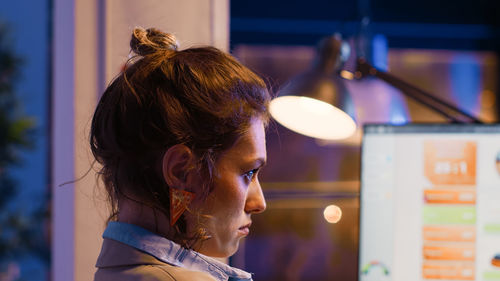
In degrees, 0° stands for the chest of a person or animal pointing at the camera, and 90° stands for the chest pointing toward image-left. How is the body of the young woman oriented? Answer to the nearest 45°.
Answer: approximately 270°

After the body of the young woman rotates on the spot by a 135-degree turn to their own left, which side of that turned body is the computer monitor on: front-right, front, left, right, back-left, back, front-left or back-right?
right

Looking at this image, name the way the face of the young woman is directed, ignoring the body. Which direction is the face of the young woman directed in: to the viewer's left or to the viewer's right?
to the viewer's right
